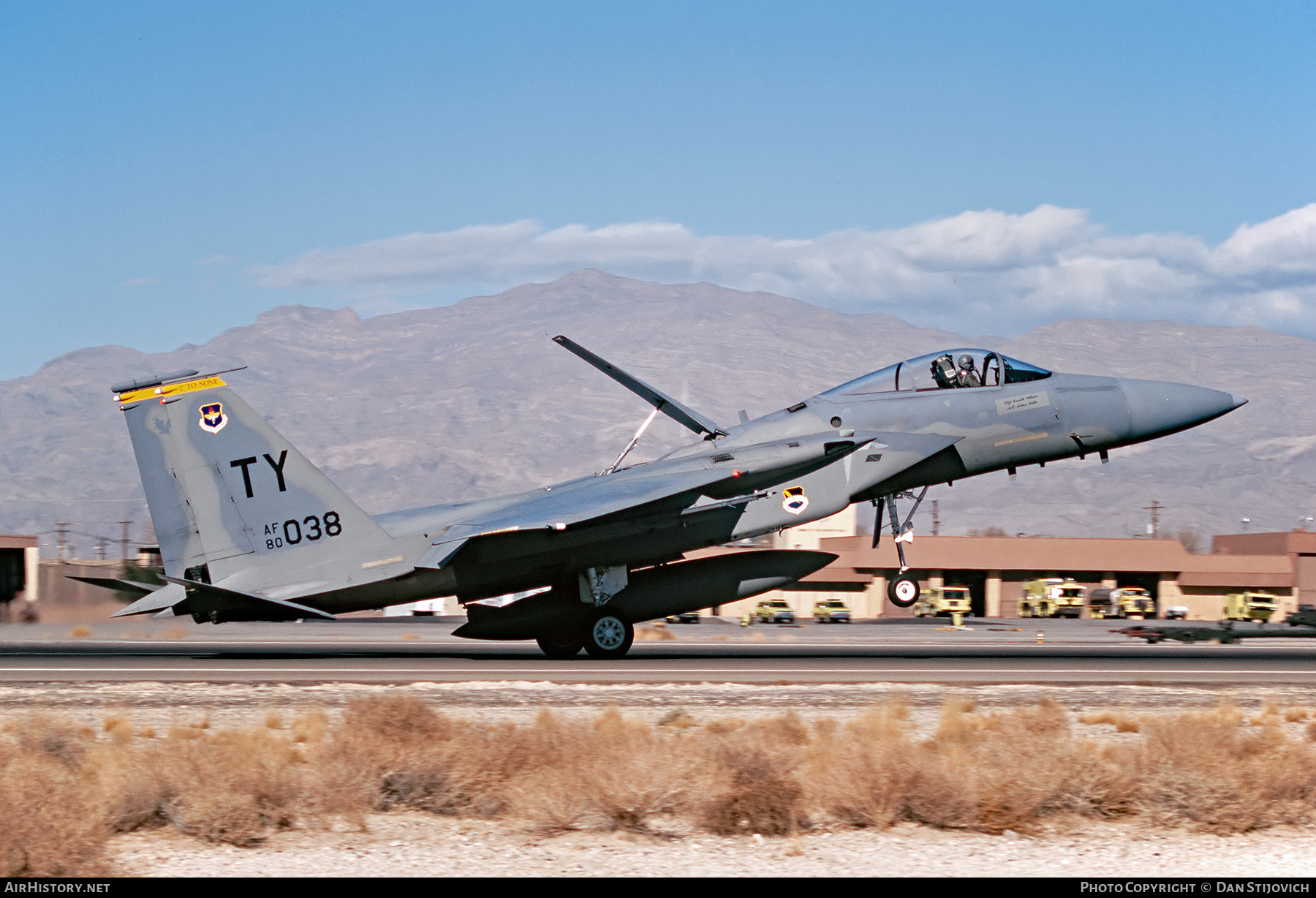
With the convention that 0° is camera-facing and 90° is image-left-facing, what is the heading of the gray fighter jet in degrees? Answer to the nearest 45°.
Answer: approximately 270°
